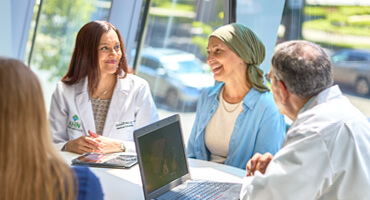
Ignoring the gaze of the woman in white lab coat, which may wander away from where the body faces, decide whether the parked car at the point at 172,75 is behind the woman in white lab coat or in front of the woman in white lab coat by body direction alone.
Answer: behind

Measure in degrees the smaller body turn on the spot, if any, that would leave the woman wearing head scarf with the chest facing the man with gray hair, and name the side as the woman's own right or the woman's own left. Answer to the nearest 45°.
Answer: approximately 45° to the woman's own left

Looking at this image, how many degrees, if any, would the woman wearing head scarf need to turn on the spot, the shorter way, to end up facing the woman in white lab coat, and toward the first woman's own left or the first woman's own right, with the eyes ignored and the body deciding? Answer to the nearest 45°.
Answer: approximately 45° to the first woman's own right

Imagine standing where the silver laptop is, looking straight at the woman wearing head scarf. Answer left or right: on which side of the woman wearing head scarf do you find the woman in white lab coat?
left

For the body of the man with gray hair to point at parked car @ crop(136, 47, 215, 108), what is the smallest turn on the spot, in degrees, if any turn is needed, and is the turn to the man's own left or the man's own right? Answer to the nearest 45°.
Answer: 0° — they already face it

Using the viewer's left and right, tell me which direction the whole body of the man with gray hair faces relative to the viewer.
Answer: facing away from the viewer and to the left of the viewer

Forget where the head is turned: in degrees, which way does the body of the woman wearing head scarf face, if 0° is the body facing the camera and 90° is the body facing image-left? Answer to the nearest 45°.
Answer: approximately 45°

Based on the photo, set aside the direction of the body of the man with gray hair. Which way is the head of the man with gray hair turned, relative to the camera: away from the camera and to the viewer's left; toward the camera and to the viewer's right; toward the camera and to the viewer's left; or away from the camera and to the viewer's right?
away from the camera and to the viewer's left

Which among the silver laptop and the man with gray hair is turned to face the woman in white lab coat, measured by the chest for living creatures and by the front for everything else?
the man with gray hair

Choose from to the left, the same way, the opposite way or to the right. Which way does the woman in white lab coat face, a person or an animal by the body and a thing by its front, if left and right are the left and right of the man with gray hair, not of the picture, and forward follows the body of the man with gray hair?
the opposite way
